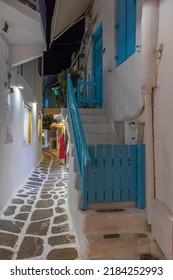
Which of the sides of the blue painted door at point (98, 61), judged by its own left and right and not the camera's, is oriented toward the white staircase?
left

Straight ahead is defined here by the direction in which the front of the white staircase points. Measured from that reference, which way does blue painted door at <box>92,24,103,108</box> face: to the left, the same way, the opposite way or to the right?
to the right

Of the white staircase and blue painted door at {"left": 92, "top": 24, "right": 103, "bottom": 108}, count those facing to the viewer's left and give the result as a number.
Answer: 1

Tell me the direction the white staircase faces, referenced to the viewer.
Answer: facing the viewer

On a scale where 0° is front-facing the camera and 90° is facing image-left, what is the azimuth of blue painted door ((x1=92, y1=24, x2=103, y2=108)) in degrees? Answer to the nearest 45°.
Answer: approximately 90°

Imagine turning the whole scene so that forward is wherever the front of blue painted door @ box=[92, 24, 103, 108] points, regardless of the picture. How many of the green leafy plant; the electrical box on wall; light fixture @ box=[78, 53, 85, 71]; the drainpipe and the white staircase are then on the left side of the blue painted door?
3

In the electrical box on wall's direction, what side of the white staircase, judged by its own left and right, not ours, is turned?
left

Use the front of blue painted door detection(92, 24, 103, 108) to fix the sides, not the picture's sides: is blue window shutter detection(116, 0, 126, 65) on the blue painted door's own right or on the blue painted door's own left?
on the blue painted door's own left

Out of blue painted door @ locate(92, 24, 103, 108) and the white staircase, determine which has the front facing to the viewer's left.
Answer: the blue painted door

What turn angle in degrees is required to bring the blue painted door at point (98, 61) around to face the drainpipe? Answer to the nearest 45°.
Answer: approximately 90° to its left
